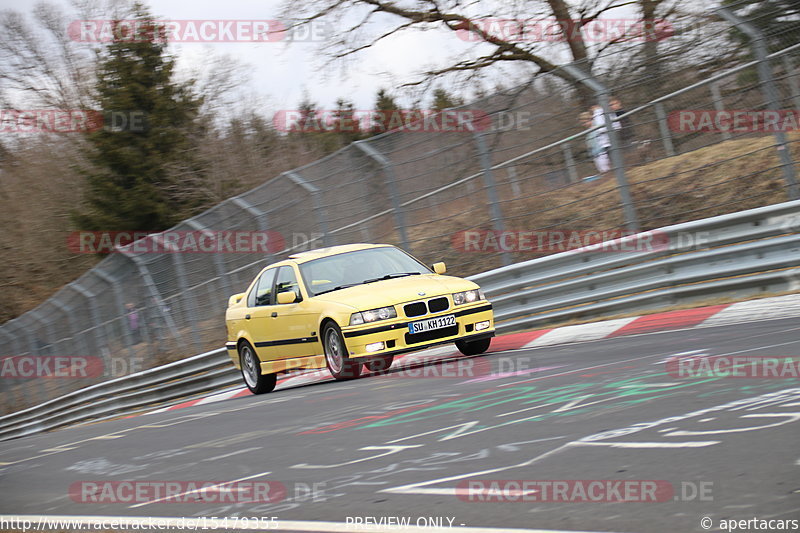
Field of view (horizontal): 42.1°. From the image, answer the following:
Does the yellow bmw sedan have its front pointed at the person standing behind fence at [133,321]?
no

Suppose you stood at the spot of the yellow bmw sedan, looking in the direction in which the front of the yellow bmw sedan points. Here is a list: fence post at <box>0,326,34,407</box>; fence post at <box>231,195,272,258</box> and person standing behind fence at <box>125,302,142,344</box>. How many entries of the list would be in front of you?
0

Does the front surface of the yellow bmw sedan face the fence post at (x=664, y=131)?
no

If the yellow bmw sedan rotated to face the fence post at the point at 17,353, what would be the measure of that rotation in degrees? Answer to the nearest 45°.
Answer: approximately 180°

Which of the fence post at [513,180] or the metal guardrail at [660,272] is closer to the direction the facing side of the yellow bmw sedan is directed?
the metal guardrail

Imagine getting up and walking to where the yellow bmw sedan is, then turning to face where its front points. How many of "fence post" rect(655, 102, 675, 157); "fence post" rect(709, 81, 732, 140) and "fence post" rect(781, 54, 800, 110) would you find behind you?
0

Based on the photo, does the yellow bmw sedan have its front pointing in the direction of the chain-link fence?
no

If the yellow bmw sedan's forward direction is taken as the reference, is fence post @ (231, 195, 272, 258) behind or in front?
behind

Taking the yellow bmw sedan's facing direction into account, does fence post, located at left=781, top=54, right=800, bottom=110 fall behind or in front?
in front

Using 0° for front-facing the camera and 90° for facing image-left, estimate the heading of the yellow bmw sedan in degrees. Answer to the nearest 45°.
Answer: approximately 315°

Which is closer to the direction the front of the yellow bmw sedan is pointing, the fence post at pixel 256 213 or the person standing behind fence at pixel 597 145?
the person standing behind fence

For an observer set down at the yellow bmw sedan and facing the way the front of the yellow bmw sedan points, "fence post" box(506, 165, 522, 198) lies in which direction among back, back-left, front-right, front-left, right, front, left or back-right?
left
